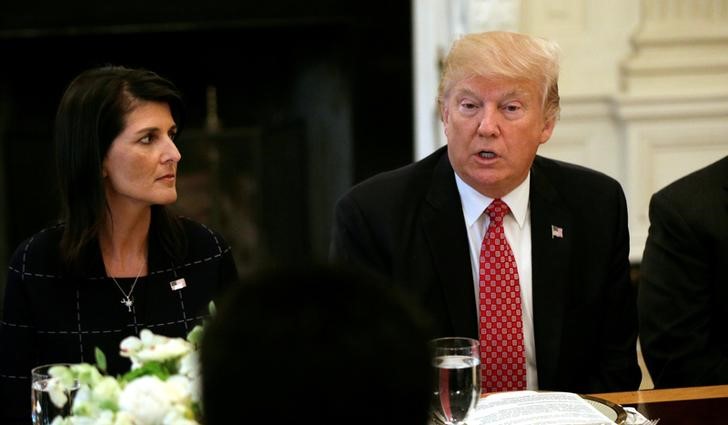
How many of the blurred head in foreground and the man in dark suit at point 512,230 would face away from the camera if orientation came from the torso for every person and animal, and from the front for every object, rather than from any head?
1

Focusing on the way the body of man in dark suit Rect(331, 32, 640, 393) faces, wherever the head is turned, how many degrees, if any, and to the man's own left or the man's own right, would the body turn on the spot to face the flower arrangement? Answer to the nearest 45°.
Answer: approximately 45° to the man's own right

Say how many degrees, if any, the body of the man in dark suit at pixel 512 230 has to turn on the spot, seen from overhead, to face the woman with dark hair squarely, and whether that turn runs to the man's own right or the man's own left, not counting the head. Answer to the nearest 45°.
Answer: approximately 90° to the man's own right

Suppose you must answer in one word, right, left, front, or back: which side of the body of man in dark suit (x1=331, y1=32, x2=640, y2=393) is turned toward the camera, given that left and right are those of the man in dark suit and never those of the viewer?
front

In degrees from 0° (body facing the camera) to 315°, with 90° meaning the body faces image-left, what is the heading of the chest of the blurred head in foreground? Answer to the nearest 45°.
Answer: approximately 180°

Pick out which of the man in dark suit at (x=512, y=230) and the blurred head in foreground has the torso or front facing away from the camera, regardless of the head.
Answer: the blurred head in foreground

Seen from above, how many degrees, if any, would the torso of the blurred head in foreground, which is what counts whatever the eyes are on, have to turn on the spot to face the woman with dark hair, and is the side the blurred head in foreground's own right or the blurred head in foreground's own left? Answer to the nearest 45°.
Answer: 0° — they already face them

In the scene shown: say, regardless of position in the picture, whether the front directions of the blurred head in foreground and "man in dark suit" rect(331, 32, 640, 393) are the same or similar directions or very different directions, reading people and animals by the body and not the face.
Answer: very different directions

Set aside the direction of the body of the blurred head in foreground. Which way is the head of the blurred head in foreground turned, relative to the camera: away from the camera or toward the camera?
away from the camera

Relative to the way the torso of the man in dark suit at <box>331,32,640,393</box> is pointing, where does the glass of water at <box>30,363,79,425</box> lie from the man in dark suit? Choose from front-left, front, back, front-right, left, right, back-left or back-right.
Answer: front-right

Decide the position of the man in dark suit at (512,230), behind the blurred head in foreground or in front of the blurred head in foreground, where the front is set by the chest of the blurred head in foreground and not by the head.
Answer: in front

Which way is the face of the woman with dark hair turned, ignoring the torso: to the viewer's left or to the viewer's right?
to the viewer's right

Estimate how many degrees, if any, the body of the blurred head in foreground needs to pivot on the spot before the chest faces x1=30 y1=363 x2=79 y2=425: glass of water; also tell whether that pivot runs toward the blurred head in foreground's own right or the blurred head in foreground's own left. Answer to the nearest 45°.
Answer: approximately 45° to the blurred head in foreground's own left

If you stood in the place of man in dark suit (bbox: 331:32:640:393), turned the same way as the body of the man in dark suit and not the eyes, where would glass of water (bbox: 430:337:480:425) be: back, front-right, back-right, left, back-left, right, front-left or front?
front

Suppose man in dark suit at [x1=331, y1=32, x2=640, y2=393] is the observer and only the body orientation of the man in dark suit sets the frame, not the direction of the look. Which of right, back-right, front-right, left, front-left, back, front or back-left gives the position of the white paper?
front
